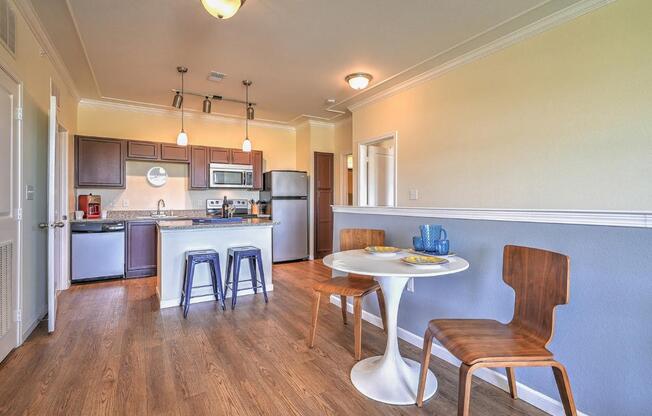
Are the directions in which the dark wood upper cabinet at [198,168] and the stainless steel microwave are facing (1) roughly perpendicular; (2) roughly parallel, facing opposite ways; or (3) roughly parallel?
roughly parallel

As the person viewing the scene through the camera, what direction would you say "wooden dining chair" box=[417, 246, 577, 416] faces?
facing the viewer and to the left of the viewer

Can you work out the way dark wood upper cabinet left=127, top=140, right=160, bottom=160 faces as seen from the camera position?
facing the viewer

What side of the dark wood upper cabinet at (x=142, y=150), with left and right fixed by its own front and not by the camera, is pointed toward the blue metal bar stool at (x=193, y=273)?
front

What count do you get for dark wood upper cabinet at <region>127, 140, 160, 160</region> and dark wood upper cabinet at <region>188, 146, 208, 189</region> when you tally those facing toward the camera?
2

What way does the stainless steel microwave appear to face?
toward the camera

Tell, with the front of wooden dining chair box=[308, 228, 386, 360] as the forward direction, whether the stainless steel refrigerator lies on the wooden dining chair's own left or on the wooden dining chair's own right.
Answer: on the wooden dining chair's own right

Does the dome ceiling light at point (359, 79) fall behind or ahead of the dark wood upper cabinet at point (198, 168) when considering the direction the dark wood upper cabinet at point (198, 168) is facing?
ahead

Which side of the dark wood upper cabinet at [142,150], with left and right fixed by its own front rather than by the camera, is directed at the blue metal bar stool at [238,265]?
front

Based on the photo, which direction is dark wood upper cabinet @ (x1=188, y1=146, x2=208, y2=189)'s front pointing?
toward the camera

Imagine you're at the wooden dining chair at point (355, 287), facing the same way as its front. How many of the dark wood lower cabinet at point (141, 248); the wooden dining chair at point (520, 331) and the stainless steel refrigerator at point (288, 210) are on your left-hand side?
1

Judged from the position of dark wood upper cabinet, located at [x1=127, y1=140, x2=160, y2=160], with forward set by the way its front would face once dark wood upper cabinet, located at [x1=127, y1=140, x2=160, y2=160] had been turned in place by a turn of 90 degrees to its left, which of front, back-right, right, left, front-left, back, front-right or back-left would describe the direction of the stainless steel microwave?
front

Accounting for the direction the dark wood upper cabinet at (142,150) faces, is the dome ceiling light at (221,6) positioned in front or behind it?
in front

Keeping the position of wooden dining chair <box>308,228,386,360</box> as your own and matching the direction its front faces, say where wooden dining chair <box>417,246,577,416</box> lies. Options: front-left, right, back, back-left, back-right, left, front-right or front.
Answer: left
